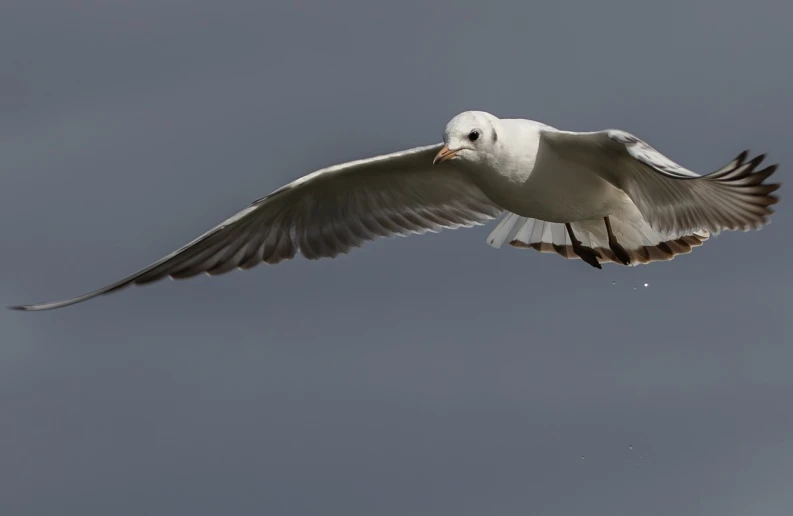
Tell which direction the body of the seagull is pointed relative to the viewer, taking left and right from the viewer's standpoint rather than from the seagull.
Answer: facing the viewer and to the left of the viewer
